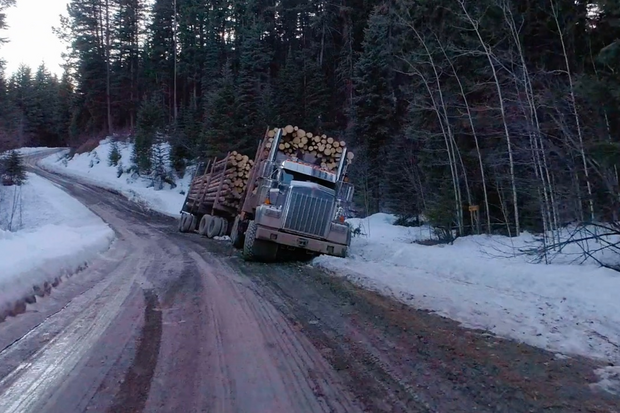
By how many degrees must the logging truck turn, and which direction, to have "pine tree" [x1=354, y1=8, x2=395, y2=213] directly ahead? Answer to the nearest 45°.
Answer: approximately 135° to its left

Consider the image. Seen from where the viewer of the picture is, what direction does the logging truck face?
facing the viewer and to the right of the viewer

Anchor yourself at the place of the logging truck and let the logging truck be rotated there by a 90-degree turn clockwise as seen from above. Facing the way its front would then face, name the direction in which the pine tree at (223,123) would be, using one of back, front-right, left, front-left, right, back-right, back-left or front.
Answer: back-right

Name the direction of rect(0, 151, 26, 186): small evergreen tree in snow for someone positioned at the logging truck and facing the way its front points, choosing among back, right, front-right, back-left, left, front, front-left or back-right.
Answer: back
